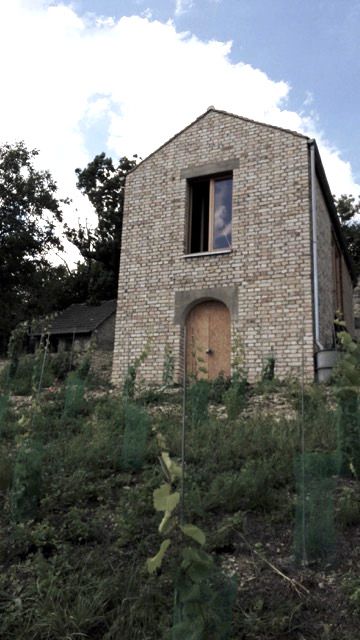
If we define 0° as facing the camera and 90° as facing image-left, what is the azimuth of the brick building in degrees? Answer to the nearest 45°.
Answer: approximately 0°

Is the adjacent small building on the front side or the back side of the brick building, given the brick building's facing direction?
on the back side

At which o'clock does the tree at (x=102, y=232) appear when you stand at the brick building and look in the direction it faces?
The tree is roughly at 5 o'clock from the brick building.

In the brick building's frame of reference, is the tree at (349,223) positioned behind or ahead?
behind

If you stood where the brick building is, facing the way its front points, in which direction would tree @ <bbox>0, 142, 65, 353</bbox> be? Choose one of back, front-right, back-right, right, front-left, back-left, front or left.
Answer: back-right
